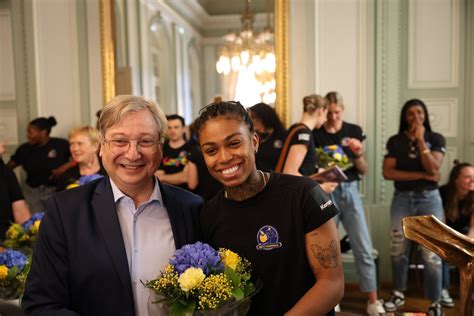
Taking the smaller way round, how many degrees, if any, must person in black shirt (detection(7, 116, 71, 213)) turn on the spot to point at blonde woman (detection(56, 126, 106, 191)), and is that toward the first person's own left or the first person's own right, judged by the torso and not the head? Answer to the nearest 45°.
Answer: approximately 45° to the first person's own left

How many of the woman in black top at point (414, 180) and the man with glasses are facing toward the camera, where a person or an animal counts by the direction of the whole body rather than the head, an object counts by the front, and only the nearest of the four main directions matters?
2

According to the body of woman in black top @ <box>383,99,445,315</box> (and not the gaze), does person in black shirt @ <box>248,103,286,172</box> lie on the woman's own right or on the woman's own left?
on the woman's own right

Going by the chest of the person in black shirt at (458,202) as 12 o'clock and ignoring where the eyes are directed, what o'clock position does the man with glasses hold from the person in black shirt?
The man with glasses is roughly at 2 o'clock from the person in black shirt.

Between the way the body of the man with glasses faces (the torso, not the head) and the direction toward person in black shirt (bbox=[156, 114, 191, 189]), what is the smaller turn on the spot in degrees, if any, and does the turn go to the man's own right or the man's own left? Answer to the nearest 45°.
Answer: approximately 180°

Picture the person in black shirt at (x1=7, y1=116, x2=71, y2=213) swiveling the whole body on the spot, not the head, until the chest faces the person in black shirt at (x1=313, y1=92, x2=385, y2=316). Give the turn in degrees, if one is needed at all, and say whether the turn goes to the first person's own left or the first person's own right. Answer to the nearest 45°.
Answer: approximately 90° to the first person's own left
